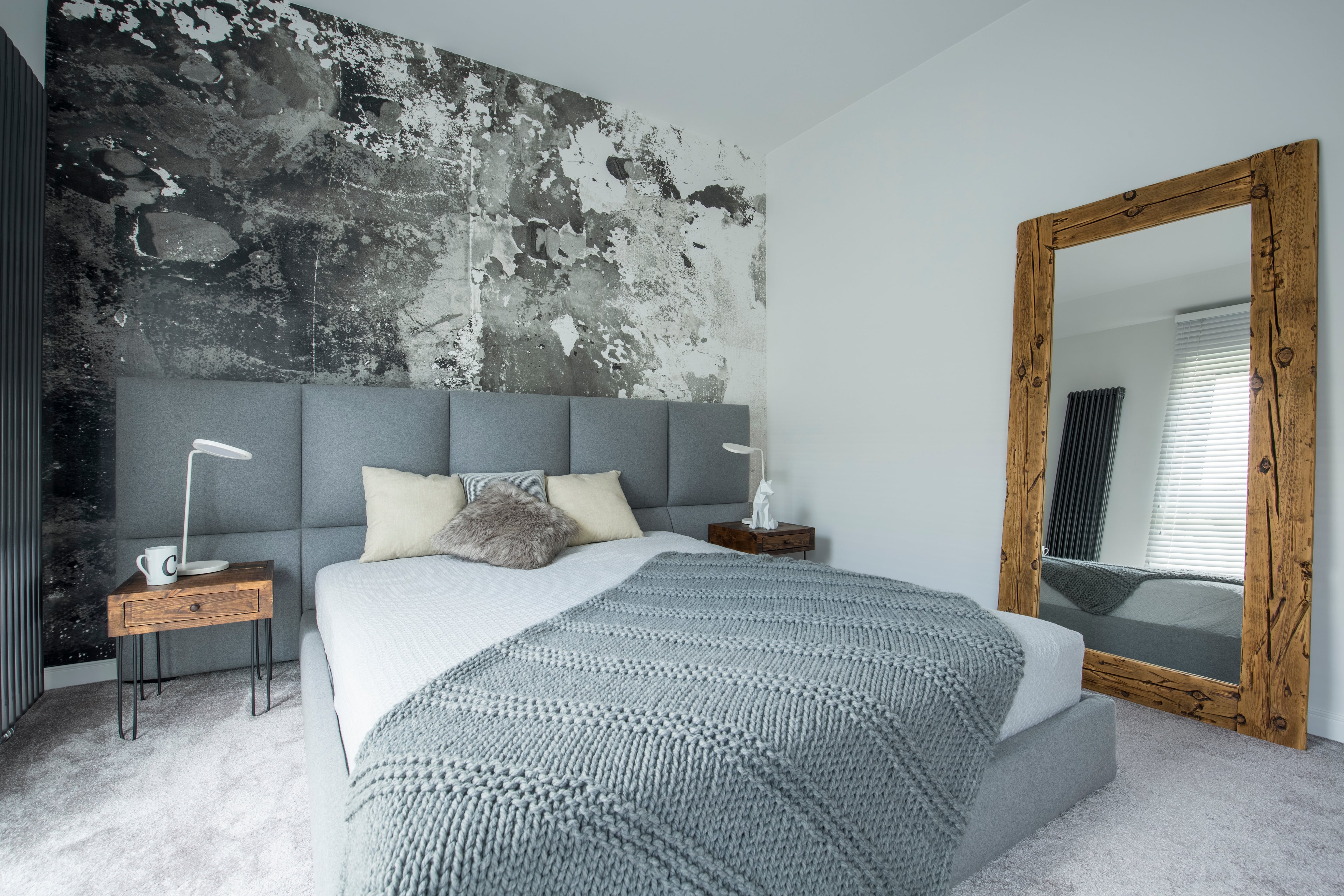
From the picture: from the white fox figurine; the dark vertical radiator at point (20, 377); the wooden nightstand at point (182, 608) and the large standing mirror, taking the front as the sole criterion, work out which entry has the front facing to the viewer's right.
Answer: the dark vertical radiator

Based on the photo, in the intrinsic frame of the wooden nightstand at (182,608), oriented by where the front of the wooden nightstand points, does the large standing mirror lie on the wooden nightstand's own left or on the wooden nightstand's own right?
on the wooden nightstand's own left

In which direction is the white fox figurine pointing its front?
toward the camera

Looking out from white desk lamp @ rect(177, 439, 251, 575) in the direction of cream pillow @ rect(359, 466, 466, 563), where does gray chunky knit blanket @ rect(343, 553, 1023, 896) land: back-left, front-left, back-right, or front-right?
front-right

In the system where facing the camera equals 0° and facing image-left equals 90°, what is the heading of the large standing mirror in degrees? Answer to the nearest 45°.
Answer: approximately 45°

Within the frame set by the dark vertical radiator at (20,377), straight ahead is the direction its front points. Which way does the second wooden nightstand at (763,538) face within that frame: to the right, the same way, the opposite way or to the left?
to the right

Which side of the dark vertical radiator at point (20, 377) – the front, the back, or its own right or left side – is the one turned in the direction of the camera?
right

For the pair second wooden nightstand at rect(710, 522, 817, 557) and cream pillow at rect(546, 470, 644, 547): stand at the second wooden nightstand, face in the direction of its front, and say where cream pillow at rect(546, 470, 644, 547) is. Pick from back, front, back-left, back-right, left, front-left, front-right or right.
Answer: right

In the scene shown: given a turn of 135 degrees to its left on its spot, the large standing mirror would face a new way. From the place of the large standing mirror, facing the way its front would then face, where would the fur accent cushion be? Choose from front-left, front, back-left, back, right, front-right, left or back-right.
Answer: back-right

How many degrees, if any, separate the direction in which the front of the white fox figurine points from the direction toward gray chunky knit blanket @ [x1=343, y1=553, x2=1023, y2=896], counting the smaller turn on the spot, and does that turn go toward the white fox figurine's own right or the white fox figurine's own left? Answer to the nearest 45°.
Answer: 0° — it already faces it

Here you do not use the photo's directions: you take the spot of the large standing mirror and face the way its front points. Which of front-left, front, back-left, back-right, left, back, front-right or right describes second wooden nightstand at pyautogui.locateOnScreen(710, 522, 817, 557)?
front-right

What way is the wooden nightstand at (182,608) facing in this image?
toward the camera

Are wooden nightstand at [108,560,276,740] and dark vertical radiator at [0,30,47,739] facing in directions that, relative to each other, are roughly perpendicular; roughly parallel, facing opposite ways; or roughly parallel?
roughly perpendicular

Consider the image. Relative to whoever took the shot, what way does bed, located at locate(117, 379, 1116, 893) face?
facing the viewer and to the right of the viewer

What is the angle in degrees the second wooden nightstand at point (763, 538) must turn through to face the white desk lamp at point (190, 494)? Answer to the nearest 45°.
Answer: approximately 90° to its right

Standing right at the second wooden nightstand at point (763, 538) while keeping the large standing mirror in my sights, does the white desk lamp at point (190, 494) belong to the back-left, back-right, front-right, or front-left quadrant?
back-right
